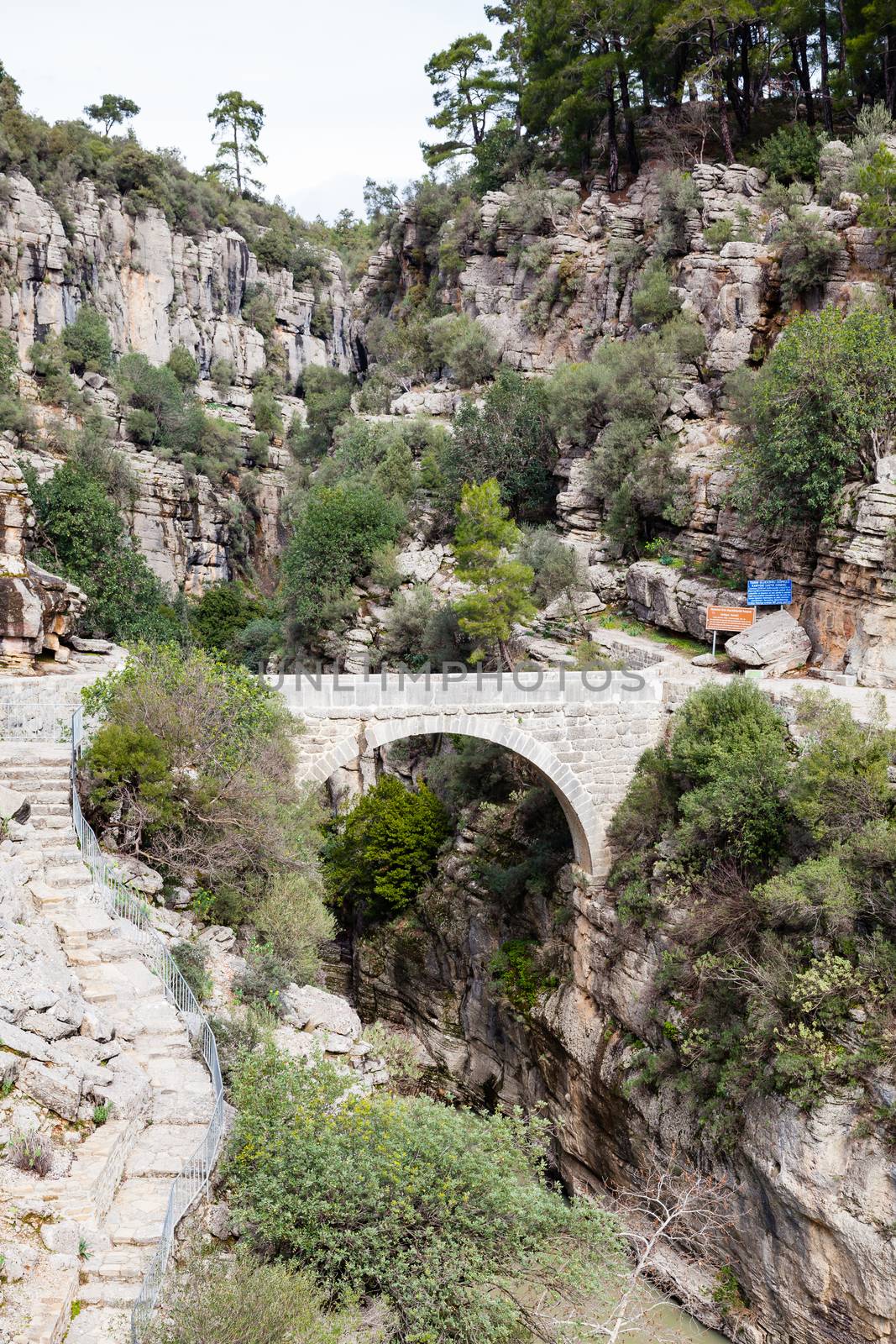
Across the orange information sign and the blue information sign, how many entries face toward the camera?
2

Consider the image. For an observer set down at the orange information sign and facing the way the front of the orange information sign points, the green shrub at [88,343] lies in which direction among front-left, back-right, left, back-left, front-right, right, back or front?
back-right

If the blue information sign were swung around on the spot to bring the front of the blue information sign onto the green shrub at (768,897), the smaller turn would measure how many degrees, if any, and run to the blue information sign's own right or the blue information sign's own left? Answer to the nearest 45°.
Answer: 0° — it already faces it

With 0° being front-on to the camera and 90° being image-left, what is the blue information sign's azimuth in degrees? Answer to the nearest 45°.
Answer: approximately 0°

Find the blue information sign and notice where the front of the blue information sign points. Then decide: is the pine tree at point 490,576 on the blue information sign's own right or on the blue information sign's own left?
on the blue information sign's own right

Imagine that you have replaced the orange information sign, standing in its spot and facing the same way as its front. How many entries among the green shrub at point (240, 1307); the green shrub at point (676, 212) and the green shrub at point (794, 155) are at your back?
2

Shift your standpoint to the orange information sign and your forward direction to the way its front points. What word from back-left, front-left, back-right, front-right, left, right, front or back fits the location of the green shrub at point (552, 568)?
back-right

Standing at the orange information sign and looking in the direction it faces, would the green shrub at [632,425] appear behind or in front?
behind

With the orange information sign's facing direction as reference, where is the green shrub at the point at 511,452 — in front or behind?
behind

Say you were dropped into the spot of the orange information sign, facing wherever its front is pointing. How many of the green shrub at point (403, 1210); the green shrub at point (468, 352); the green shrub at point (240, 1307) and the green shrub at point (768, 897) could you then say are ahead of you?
3
